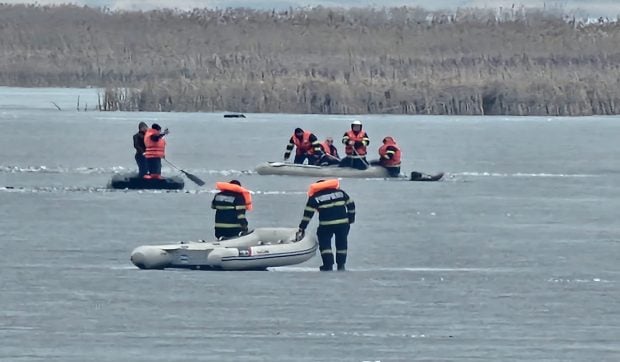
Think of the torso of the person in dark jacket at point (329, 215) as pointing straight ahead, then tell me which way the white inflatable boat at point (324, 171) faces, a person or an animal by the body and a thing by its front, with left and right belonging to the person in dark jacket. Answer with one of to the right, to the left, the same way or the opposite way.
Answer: to the left

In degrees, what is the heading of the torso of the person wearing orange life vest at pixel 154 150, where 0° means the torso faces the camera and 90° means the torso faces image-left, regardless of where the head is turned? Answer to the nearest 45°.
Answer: approximately 270°

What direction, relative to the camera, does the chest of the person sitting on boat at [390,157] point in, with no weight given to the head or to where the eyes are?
to the viewer's left

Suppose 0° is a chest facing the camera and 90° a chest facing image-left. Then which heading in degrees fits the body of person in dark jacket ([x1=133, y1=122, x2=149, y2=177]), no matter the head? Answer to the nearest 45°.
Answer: approximately 270°

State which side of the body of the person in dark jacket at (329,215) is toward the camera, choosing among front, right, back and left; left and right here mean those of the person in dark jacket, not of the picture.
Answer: back

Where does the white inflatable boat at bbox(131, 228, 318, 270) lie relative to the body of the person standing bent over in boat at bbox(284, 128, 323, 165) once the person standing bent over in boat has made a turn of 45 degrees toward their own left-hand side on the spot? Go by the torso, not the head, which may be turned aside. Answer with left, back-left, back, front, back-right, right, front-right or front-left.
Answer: front

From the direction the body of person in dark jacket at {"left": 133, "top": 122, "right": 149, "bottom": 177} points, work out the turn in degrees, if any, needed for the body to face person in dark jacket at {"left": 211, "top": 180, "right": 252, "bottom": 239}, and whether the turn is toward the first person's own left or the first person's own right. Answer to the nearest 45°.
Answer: approximately 90° to the first person's own right

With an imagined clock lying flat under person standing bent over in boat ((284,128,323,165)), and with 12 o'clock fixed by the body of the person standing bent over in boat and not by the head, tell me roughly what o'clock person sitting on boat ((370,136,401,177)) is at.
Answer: The person sitting on boat is roughly at 8 o'clock from the person standing bent over in boat.

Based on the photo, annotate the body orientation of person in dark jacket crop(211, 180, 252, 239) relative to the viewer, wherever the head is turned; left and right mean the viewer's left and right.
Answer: facing away from the viewer and to the right of the viewer

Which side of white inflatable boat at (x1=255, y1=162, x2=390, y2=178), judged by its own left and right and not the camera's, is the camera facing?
left
